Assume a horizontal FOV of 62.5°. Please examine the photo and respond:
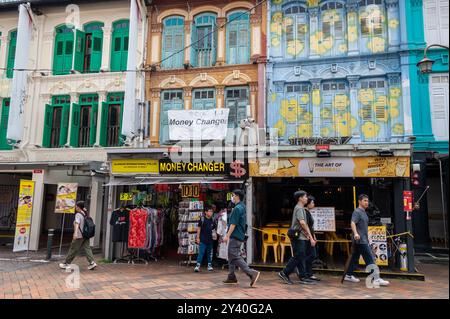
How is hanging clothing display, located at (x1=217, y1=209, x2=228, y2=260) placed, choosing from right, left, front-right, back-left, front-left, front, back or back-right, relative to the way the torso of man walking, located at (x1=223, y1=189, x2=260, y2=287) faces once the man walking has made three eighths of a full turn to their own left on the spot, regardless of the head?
back-left

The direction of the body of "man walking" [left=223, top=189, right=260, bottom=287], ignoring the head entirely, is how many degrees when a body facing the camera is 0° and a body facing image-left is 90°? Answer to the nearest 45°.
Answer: approximately 90°

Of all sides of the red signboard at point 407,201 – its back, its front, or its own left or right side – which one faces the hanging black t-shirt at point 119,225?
right

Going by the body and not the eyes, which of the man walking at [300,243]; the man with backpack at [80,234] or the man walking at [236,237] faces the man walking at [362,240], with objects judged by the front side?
the man walking at [300,243]

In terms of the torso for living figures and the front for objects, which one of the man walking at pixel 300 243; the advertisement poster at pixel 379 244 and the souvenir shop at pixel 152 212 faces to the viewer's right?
the man walking

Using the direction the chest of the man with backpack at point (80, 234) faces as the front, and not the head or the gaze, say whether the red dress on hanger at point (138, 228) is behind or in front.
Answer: behind

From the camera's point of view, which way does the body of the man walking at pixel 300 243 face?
to the viewer's right

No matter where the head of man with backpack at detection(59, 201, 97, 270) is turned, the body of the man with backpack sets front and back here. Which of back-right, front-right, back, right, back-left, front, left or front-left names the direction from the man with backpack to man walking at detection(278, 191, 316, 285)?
back-left

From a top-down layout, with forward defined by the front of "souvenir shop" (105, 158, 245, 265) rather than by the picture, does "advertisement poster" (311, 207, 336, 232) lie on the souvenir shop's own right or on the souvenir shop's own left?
on the souvenir shop's own left

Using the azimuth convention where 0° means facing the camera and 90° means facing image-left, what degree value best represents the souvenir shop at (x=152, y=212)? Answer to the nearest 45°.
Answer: approximately 0°
